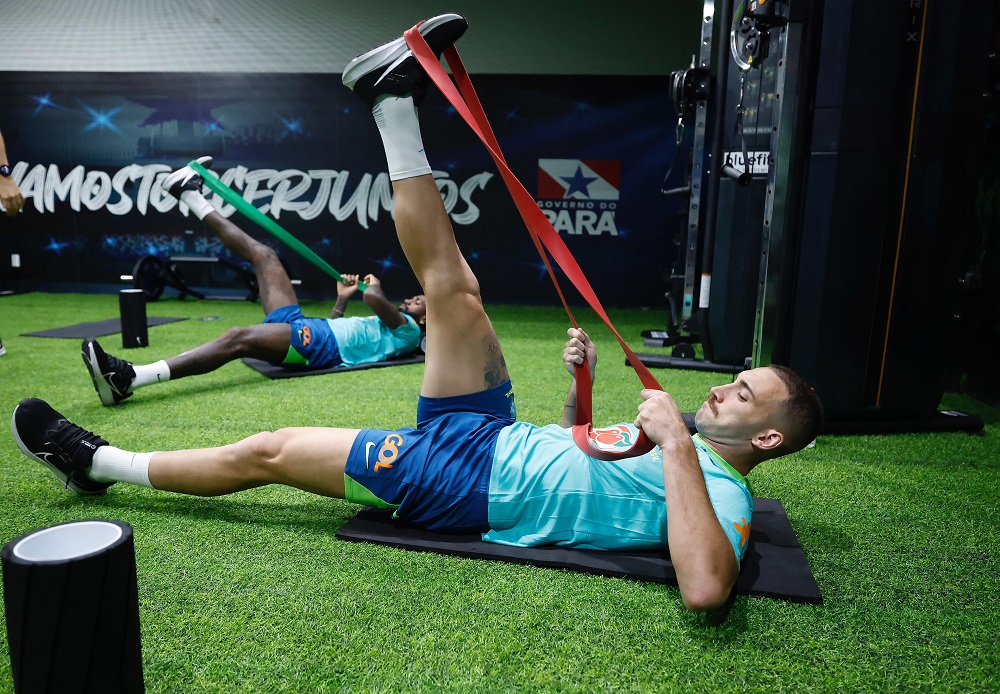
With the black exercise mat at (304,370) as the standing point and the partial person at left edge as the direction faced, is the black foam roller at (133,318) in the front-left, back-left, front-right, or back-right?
front-right

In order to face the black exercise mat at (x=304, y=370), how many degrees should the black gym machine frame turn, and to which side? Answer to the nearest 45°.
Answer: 0° — it already faces it

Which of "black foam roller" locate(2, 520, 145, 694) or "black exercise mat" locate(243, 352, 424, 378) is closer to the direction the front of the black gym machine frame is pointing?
the black exercise mat

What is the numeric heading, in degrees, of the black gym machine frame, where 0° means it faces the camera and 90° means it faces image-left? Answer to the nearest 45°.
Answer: approximately 90°

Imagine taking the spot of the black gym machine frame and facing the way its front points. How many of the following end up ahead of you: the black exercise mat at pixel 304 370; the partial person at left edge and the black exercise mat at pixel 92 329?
3

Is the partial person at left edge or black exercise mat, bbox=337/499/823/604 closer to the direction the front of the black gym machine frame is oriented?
the partial person at left edge

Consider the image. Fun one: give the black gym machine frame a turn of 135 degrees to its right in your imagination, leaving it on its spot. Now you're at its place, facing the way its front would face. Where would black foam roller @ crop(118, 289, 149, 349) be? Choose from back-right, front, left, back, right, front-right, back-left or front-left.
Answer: back-left

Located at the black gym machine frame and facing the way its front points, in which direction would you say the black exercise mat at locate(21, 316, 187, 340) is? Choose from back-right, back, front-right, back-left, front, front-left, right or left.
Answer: front

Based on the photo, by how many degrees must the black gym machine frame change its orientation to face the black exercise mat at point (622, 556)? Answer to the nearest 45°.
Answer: approximately 90° to its left

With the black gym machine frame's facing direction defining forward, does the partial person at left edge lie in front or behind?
in front

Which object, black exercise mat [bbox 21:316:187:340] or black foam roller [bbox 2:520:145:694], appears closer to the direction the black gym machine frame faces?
the black exercise mat
